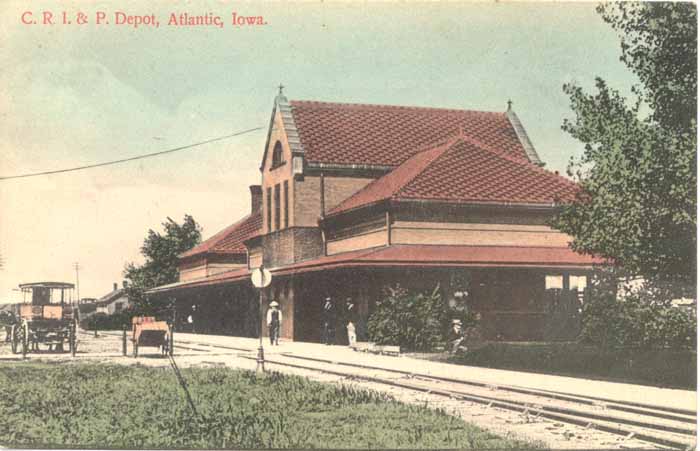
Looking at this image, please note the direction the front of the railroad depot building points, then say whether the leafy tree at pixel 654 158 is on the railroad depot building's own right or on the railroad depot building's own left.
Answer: on the railroad depot building's own left

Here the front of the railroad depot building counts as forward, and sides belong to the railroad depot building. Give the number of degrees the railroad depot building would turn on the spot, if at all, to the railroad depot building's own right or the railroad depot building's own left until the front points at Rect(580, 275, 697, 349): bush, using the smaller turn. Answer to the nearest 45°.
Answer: approximately 90° to the railroad depot building's own left

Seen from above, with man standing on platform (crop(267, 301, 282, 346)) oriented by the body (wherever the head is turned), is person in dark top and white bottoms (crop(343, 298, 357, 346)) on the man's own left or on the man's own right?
on the man's own left

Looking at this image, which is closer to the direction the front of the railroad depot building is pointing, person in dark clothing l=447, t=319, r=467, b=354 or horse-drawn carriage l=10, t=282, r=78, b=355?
the horse-drawn carriage

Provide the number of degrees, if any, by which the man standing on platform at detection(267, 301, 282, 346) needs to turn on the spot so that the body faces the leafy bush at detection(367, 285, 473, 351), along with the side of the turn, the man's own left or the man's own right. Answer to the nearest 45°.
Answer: approximately 45° to the man's own left

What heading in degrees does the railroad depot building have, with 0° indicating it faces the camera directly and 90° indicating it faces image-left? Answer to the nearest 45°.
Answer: approximately 45°

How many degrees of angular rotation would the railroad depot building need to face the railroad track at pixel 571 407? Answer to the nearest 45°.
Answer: approximately 45° to its left
